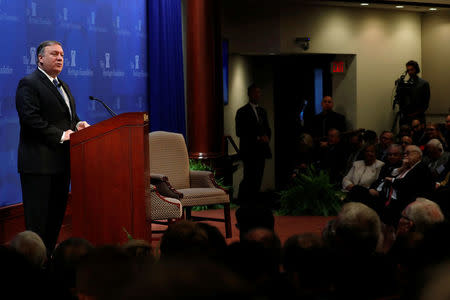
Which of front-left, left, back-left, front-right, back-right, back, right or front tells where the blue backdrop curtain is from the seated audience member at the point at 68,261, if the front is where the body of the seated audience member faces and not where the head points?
front

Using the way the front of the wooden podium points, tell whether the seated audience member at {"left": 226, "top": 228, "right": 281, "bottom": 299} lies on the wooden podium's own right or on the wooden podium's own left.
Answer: on the wooden podium's own right

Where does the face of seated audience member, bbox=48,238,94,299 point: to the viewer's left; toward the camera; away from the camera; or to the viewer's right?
away from the camera

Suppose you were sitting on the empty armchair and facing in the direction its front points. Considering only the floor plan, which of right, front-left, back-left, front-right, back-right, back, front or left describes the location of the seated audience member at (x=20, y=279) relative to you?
front-right

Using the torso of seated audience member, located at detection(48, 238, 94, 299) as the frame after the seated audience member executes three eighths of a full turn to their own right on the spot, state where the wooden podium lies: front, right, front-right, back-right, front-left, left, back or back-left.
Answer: back-left

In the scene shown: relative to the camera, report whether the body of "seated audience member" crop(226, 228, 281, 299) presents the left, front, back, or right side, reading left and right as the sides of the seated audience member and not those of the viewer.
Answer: back

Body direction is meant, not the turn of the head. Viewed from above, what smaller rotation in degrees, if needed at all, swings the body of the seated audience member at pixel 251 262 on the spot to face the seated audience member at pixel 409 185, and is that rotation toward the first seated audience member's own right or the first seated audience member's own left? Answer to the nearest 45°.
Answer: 0° — they already face them

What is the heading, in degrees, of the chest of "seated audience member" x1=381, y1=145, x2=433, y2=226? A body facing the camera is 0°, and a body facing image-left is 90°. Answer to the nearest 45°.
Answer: approximately 45°

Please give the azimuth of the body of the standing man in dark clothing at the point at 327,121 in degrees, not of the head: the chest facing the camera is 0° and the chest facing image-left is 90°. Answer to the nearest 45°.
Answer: approximately 0°

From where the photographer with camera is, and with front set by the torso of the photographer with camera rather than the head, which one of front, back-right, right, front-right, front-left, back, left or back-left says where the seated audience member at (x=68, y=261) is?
front-left

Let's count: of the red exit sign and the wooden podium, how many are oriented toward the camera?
1

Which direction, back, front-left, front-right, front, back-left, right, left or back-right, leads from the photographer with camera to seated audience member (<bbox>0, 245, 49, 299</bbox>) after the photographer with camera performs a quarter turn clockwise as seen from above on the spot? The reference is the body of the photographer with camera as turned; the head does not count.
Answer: back-left

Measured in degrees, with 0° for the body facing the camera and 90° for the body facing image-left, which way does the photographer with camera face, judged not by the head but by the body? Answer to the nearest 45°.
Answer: approximately 45°

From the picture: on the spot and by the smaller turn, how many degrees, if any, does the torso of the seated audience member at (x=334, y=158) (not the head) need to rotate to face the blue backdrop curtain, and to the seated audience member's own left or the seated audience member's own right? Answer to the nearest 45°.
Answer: approximately 45° to the seated audience member's own right

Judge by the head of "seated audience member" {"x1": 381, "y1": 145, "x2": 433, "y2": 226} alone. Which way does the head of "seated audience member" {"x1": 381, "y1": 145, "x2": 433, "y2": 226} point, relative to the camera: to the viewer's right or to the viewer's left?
to the viewer's left

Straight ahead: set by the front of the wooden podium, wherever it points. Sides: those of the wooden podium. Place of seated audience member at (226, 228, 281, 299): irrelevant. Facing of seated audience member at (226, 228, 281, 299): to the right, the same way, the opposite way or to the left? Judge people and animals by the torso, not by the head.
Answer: to the left

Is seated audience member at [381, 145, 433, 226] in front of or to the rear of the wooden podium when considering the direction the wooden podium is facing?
in front

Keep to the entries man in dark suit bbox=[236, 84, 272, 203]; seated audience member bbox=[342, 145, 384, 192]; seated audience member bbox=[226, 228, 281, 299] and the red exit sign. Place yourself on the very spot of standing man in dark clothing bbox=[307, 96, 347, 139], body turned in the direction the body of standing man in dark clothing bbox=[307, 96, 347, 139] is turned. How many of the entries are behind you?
1
